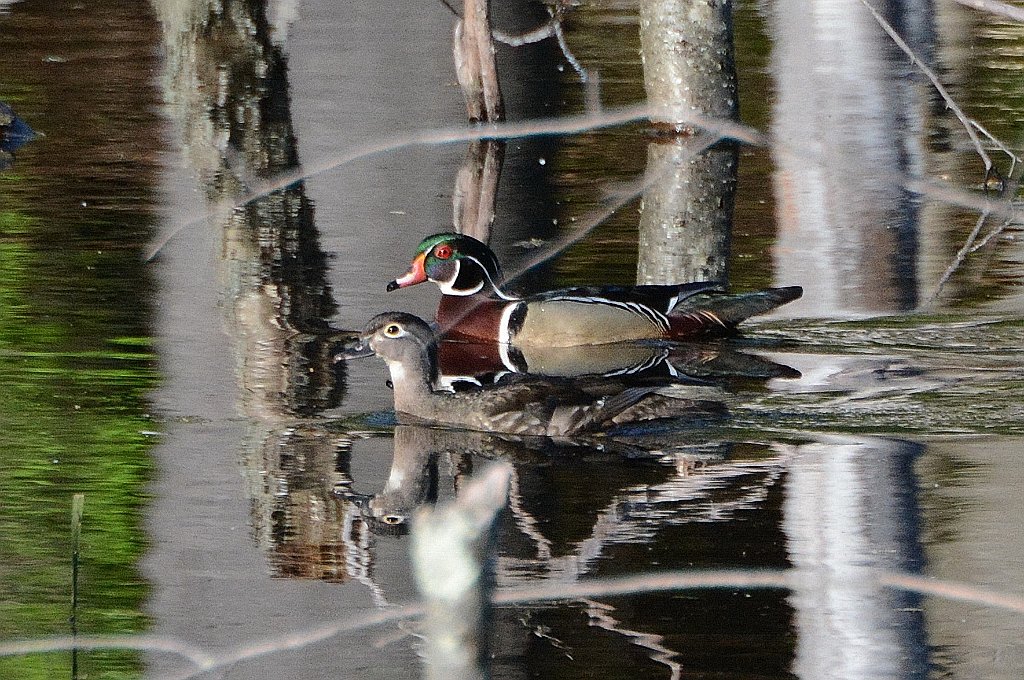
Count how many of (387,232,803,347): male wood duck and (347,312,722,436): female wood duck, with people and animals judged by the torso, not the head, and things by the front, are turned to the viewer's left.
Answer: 2

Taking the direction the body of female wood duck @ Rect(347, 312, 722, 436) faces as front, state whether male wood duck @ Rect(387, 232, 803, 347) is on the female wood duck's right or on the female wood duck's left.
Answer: on the female wood duck's right

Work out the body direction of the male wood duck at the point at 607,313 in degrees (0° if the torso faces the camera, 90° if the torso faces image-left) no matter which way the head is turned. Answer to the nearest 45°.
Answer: approximately 90°

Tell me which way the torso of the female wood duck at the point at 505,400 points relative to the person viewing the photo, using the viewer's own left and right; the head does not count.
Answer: facing to the left of the viewer
